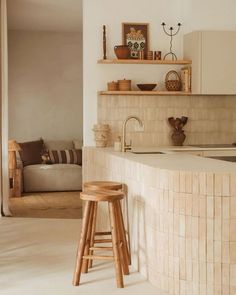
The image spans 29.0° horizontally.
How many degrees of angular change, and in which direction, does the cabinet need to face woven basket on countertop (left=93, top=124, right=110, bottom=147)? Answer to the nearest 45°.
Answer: approximately 90° to its right

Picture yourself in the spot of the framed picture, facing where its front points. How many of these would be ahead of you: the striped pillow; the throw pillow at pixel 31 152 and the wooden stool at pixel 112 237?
1

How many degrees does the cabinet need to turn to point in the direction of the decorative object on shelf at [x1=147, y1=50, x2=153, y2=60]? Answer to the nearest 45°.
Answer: approximately 90° to its right

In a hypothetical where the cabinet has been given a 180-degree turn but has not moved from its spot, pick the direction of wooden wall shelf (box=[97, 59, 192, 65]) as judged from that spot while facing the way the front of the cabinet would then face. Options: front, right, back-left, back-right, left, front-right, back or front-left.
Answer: left

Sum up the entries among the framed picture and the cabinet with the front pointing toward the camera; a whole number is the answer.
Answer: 2

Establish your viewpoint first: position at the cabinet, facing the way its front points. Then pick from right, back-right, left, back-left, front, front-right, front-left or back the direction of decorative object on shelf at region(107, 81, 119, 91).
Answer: right

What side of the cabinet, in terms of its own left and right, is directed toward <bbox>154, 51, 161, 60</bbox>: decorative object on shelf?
right

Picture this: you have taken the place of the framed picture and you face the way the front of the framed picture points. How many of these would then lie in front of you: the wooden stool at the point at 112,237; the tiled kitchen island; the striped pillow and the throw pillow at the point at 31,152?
2

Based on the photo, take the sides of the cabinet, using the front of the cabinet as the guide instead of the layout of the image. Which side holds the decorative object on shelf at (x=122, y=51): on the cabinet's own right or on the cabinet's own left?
on the cabinet's own right

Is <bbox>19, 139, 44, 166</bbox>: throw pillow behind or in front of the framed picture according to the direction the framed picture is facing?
behind

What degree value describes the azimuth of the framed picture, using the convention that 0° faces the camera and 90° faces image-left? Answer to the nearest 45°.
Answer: approximately 0°
